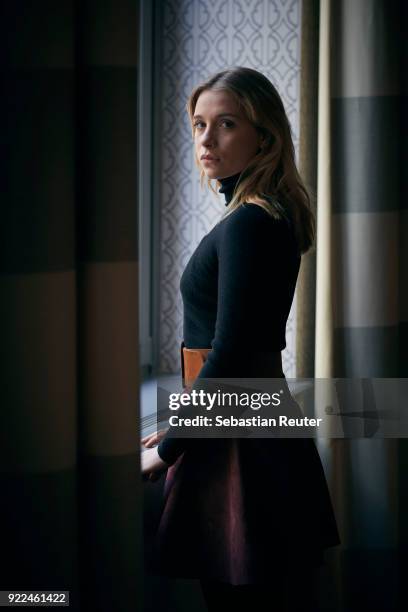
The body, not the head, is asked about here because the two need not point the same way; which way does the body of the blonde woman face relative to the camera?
to the viewer's left

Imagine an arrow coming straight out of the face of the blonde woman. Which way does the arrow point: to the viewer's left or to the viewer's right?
to the viewer's left
